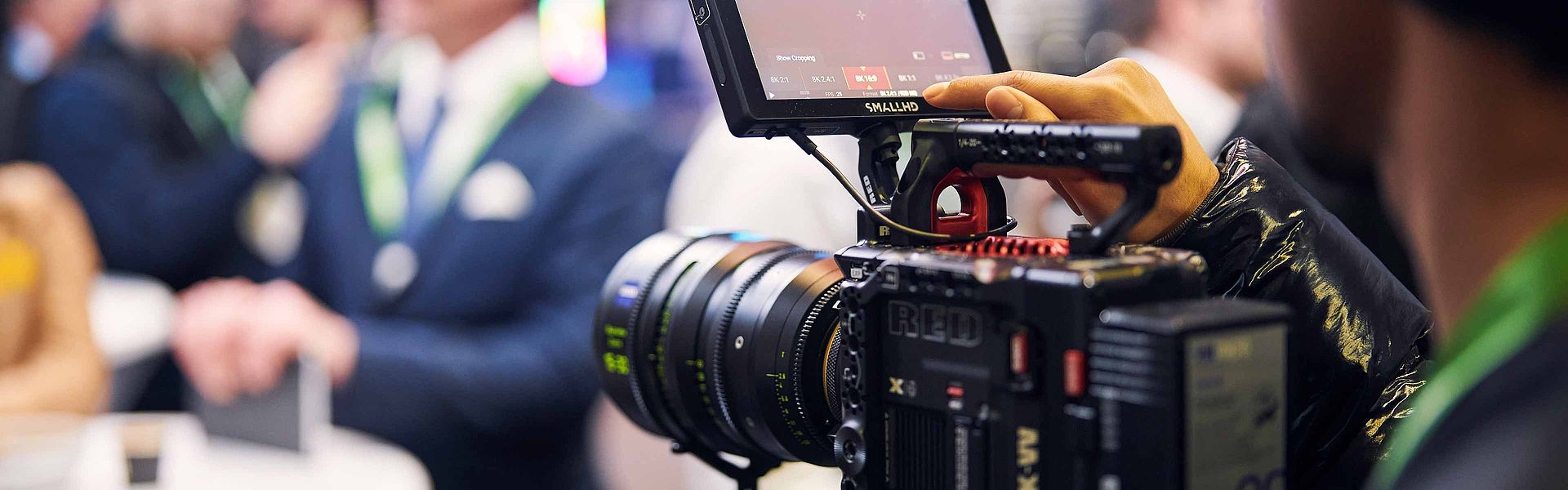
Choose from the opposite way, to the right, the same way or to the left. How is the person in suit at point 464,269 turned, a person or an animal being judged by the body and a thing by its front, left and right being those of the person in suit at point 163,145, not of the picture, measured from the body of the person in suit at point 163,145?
to the right

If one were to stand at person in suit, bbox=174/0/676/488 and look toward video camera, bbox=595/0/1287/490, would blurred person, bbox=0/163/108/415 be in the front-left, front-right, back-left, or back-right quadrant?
back-right

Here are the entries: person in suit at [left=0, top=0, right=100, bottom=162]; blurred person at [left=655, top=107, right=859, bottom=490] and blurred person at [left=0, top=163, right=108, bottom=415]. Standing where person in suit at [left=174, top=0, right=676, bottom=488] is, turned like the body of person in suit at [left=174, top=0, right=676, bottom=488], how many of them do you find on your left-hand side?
1

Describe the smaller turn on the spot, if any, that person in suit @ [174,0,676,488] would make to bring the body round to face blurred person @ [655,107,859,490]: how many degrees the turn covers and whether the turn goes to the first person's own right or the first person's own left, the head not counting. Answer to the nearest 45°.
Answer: approximately 90° to the first person's own left

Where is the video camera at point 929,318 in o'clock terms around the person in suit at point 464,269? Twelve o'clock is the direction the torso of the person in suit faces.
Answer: The video camera is roughly at 10 o'clock from the person in suit.

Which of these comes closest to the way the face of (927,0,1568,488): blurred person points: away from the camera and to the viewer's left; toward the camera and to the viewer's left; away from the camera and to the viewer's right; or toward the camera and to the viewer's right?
away from the camera and to the viewer's left

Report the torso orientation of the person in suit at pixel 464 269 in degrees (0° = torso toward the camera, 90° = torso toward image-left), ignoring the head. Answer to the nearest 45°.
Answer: approximately 45°

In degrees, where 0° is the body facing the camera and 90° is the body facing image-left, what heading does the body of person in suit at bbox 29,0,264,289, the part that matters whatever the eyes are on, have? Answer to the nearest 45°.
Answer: approximately 315°

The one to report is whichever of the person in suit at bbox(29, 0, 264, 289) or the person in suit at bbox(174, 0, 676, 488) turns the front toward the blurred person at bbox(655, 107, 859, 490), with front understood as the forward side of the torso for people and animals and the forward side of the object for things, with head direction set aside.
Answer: the person in suit at bbox(29, 0, 264, 289)
